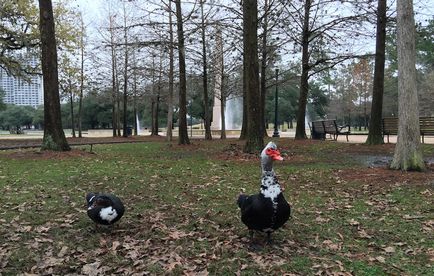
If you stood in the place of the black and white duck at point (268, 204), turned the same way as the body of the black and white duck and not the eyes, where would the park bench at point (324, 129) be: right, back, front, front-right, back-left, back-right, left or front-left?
back-left

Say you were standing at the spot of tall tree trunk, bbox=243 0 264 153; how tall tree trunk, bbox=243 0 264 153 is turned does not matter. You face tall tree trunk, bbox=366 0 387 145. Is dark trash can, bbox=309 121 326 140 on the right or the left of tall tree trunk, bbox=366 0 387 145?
left

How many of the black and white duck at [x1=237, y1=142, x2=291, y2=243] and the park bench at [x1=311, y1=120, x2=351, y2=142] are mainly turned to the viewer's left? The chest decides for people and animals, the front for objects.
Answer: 0

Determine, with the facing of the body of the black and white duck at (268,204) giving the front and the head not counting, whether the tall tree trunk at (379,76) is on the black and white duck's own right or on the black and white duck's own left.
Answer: on the black and white duck's own left

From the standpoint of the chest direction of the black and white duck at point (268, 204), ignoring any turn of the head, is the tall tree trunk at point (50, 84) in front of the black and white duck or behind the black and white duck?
behind

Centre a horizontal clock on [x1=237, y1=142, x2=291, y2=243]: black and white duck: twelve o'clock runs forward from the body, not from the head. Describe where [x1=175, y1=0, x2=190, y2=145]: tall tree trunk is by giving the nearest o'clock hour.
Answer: The tall tree trunk is roughly at 7 o'clock from the black and white duck.
